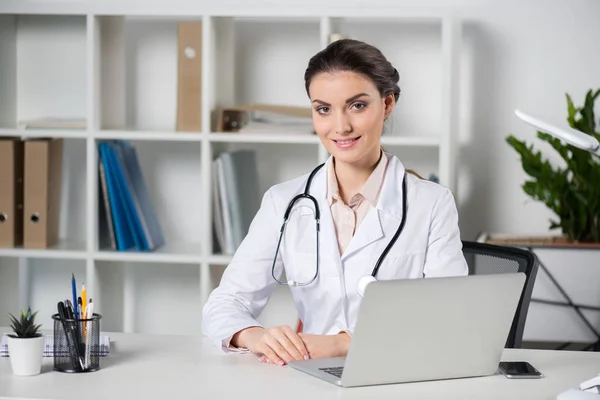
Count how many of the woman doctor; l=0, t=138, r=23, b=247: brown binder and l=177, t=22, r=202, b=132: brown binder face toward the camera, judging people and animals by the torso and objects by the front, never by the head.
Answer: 3

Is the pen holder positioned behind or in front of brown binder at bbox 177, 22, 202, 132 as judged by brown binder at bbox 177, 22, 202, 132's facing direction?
in front

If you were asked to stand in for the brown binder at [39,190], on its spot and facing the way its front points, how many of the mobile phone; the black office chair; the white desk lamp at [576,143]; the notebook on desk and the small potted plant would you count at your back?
0

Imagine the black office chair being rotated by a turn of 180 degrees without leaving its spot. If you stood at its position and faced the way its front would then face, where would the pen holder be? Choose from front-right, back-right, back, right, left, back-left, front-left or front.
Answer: back

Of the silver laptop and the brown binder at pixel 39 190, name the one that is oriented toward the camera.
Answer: the brown binder

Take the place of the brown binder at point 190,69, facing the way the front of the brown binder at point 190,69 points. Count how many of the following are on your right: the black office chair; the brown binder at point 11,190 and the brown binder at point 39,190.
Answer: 2

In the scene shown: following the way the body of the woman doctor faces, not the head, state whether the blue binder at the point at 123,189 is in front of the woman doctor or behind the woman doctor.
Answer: behind

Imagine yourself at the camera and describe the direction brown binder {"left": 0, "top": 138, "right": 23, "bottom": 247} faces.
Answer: facing the viewer

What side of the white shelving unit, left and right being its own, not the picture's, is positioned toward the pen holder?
front

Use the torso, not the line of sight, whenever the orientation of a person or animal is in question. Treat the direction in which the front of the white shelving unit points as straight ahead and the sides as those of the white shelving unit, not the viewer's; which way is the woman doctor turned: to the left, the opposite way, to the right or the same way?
the same way

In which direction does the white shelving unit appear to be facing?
toward the camera

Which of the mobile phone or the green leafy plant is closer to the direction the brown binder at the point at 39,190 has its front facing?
the mobile phone

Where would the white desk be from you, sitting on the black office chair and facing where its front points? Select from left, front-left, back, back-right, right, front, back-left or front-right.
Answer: front

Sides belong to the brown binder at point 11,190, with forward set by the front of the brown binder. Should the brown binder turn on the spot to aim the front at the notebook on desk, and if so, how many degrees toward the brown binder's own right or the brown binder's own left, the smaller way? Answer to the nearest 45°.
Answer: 0° — it already faces it

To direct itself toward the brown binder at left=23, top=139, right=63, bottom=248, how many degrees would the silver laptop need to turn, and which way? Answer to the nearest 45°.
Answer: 0° — it already faces it

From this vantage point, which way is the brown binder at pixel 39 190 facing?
toward the camera

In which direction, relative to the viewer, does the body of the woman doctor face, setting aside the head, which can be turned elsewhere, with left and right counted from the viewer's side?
facing the viewer

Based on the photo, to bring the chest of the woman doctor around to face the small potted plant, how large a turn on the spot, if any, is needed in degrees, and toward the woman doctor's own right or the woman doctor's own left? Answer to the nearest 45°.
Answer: approximately 45° to the woman doctor's own right
